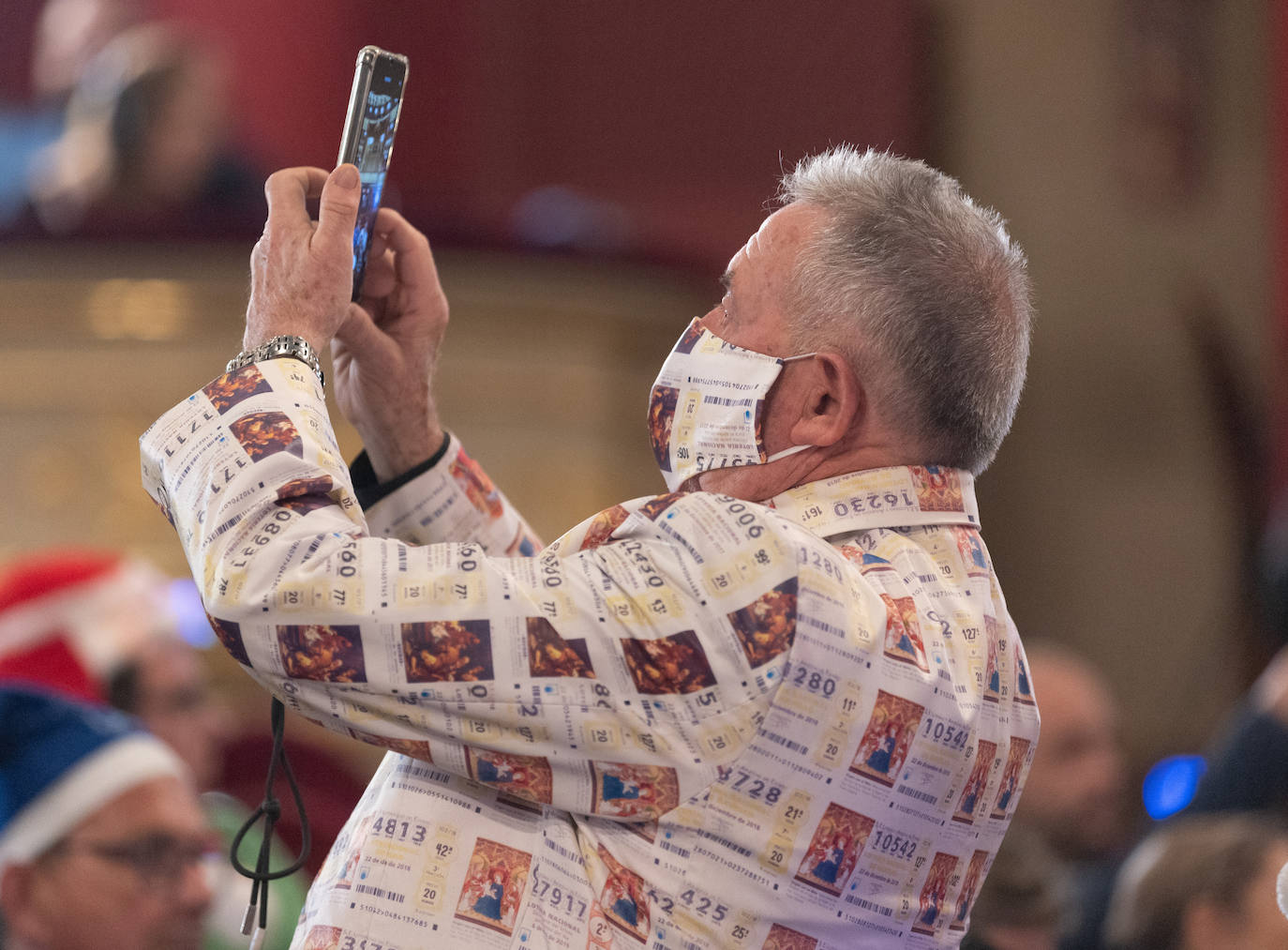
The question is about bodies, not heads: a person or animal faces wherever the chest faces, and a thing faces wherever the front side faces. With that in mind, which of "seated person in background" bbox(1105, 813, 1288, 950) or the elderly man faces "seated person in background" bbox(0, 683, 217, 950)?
the elderly man

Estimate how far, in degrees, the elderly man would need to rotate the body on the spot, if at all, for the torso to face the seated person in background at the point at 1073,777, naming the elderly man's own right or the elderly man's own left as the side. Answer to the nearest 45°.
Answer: approximately 90° to the elderly man's own right

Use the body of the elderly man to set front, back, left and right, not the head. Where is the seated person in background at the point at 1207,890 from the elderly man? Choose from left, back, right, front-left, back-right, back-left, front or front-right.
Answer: right

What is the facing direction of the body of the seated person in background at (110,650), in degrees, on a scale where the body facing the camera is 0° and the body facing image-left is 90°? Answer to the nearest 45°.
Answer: approximately 270°

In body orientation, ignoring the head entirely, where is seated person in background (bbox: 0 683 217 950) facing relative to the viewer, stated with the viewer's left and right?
facing the viewer and to the right of the viewer

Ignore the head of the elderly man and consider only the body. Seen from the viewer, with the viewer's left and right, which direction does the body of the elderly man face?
facing away from the viewer and to the left of the viewer

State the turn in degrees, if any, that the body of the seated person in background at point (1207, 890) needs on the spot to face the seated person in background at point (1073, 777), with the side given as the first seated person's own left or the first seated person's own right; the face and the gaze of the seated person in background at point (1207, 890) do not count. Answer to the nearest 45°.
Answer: approximately 90° to the first seated person's own left

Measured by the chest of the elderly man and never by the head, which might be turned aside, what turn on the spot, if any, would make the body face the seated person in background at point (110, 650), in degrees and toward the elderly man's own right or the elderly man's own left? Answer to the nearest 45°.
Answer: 0° — they already face them

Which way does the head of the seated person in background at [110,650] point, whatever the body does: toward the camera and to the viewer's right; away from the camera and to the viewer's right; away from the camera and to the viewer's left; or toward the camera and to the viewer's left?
toward the camera and to the viewer's right

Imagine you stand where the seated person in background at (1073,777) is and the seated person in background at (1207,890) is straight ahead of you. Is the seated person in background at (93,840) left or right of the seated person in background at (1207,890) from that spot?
right

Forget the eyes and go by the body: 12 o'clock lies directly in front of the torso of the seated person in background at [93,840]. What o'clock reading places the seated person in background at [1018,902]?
the seated person in background at [1018,902] is roughly at 11 o'clock from the seated person in background at [93,840].

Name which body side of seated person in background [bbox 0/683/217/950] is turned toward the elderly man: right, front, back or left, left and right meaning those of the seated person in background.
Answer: front
